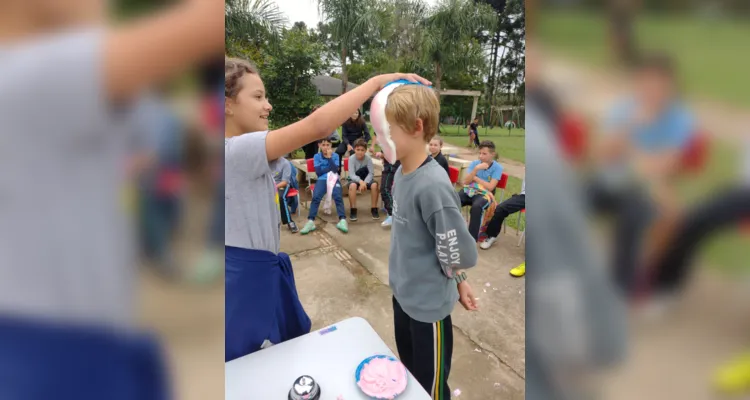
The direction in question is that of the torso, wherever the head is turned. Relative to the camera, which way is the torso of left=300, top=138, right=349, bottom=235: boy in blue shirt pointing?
toward the camera

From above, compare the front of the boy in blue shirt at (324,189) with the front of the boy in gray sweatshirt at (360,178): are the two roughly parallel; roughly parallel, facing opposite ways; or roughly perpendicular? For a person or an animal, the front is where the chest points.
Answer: roughly parallel

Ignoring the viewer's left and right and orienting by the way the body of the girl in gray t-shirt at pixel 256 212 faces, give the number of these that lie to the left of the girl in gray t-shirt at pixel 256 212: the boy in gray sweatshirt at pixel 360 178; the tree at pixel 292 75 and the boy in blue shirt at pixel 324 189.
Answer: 3

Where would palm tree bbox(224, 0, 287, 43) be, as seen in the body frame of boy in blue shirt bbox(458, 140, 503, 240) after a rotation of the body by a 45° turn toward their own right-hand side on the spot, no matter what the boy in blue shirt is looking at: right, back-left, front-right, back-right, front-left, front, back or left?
front-right

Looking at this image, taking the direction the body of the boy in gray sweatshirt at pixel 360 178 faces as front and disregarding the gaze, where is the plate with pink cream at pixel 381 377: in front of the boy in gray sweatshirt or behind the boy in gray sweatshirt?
in front

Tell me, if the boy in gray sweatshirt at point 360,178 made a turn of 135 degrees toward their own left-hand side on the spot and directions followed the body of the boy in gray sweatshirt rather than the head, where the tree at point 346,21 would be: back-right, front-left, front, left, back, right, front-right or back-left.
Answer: front-left

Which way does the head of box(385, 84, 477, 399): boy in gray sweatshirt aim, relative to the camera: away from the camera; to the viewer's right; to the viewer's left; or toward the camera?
to the viewer's left

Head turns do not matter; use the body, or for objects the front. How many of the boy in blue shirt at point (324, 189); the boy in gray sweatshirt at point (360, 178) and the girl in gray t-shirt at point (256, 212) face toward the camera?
2

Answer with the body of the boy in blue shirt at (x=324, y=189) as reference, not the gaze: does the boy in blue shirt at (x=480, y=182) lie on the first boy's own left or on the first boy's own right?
on the first boy's own left

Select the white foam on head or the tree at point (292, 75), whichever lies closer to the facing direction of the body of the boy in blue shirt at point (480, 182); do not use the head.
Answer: the white foam on head

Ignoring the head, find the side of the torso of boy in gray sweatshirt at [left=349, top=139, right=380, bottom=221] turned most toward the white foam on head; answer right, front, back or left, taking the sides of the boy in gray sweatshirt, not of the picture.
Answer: front

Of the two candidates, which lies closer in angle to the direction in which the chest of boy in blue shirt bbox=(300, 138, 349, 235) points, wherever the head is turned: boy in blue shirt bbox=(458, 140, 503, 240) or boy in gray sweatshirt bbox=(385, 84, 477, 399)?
the boy in gray sweatshirt

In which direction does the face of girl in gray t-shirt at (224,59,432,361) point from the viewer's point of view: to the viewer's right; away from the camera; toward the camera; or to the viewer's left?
to the viewer's right

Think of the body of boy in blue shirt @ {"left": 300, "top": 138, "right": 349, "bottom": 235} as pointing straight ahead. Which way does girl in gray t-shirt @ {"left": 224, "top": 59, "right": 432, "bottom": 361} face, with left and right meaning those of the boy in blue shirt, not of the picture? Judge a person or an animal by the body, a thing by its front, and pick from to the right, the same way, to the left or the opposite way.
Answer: to the left

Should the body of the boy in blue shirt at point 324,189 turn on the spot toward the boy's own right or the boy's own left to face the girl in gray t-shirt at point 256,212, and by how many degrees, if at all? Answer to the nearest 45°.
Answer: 0° — they already face them

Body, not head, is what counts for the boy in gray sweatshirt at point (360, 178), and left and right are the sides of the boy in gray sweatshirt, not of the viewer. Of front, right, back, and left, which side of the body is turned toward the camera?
front

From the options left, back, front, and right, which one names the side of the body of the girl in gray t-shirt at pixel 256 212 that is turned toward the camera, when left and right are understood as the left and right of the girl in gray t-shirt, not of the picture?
right

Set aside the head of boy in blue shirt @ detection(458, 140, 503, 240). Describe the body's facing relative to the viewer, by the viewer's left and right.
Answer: facing the viewer and to the left of the viewer
